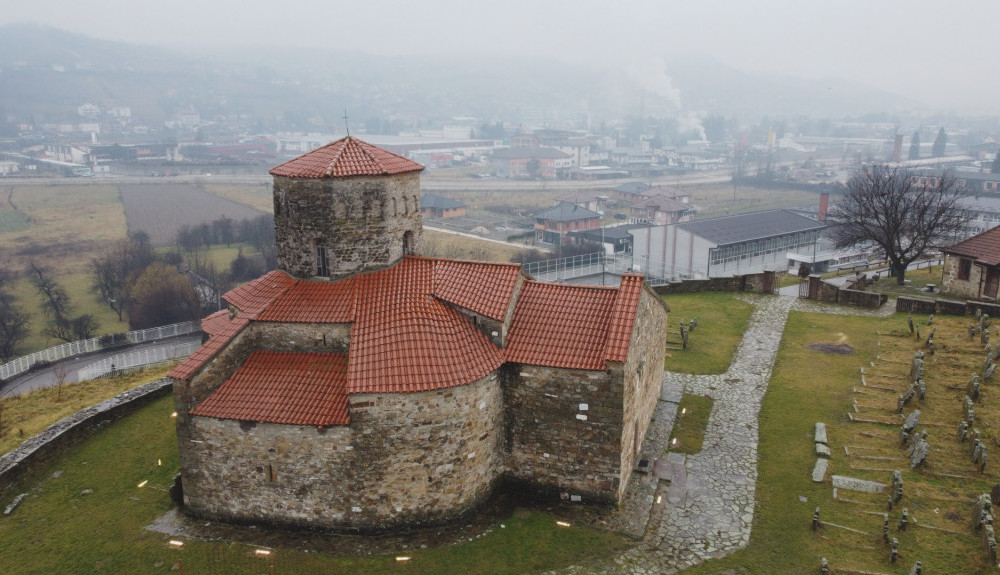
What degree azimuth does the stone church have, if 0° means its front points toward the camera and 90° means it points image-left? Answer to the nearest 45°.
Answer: approximately 270°

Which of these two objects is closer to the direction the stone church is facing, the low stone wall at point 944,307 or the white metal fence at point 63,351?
the low stone wall

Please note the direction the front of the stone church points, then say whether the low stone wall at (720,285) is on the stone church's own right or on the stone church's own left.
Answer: on the stone church's own left

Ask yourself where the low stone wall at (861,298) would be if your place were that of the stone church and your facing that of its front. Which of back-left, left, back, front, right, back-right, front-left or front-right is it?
front-left

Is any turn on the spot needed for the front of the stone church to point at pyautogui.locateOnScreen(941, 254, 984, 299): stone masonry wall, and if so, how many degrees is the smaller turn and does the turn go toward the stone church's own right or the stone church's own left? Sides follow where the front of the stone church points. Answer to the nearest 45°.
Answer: approximately 45° to the stone church's own left

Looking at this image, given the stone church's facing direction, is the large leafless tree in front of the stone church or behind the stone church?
in front

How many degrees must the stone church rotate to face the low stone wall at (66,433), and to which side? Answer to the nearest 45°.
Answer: approximately 135° to its left

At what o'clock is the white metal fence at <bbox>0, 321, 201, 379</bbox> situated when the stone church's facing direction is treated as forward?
The white metal fence is roughly at 8 o'clock from the stone church.

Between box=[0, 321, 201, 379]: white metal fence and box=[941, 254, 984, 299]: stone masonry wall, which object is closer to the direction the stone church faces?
the stone masonry wall

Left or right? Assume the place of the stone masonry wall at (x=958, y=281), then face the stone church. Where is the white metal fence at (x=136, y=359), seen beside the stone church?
right

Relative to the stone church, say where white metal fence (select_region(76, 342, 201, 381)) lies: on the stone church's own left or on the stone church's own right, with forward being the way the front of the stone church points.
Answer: on the stone church's own left

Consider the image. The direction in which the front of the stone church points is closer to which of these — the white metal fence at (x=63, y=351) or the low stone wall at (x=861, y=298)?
the low stone wall
